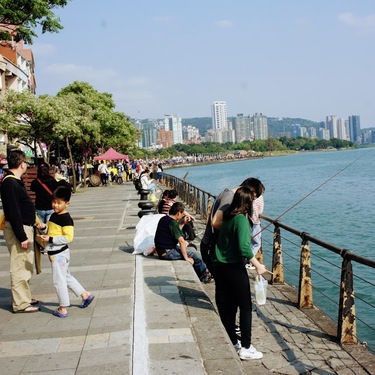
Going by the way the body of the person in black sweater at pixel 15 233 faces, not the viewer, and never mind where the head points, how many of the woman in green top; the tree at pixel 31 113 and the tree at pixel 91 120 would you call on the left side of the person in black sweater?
2

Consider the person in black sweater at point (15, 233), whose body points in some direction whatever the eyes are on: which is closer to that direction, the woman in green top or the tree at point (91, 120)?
the woman in green top

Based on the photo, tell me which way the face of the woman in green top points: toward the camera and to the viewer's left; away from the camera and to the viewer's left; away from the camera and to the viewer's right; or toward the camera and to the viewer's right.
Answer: away from the camera and to the viewer's right

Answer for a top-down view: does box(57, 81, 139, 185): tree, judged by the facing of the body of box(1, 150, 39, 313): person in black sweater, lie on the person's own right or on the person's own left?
on the person's own left

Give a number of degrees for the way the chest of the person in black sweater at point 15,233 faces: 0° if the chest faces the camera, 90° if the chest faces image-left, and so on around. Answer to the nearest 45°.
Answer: approximately 270°

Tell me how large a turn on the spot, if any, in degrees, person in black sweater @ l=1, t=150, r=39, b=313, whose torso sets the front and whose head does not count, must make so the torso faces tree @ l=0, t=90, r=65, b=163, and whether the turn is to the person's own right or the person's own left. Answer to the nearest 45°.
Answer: approximately 90° to the person's own left
